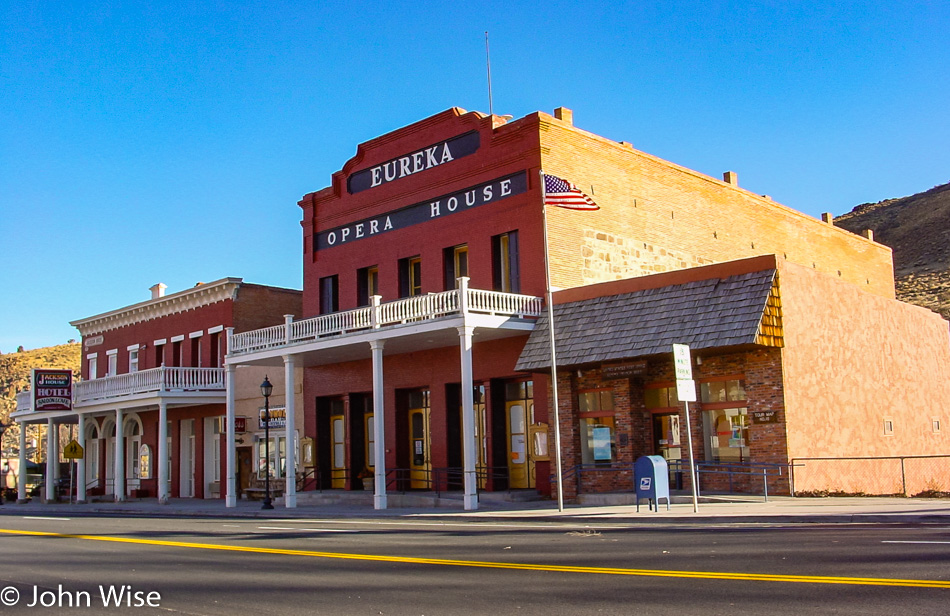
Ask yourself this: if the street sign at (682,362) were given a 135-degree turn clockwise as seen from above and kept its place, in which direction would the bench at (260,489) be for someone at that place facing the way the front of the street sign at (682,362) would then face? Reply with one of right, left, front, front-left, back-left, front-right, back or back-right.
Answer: front

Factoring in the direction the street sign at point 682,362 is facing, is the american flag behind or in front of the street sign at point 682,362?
behind

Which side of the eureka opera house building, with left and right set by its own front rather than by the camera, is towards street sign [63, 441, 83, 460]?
right

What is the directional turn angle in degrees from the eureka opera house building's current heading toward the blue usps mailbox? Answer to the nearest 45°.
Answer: approximately 45° to its left

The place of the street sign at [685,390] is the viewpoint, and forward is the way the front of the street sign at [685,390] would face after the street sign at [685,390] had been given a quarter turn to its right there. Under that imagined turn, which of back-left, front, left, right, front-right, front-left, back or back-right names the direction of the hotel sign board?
front-right

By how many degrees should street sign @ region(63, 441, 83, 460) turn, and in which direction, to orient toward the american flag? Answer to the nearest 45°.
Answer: approximately 45° to its left

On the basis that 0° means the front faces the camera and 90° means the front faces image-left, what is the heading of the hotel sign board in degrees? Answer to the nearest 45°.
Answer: approximately 0°

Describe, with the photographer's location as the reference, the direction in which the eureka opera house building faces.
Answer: facing the viewer and to the left of the viewer

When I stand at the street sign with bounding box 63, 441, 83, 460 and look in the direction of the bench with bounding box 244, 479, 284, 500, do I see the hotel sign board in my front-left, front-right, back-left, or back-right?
back-left

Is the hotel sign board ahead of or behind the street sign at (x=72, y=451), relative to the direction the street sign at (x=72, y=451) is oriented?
behind

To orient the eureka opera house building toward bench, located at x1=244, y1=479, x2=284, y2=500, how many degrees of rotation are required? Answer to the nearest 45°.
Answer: approximately 90° to its right

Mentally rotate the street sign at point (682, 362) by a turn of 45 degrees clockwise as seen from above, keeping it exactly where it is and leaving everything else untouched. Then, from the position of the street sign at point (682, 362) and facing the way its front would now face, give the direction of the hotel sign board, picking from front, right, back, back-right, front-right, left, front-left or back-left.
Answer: right
